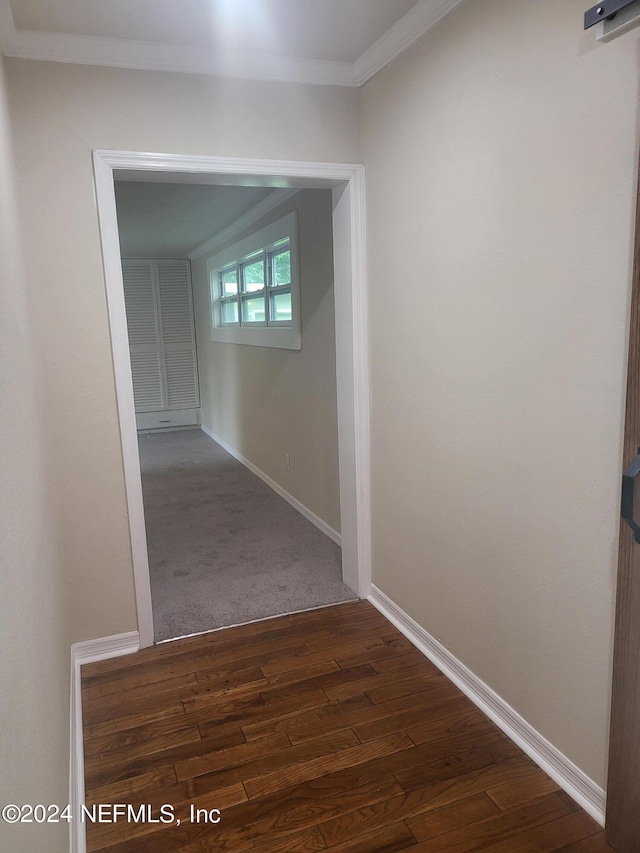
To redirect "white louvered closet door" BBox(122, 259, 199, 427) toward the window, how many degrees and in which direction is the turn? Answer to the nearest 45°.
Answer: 0° — it already faces it

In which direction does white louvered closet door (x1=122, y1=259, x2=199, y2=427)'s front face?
toward the camera
